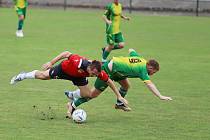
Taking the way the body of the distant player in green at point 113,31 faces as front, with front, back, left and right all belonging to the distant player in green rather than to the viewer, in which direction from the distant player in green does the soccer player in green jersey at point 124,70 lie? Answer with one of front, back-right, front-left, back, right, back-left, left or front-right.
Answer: front-right

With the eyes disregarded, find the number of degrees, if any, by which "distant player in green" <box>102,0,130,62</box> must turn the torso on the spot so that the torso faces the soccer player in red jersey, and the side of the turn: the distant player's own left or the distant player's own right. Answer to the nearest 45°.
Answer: approximately 45° to the distant player's own right
